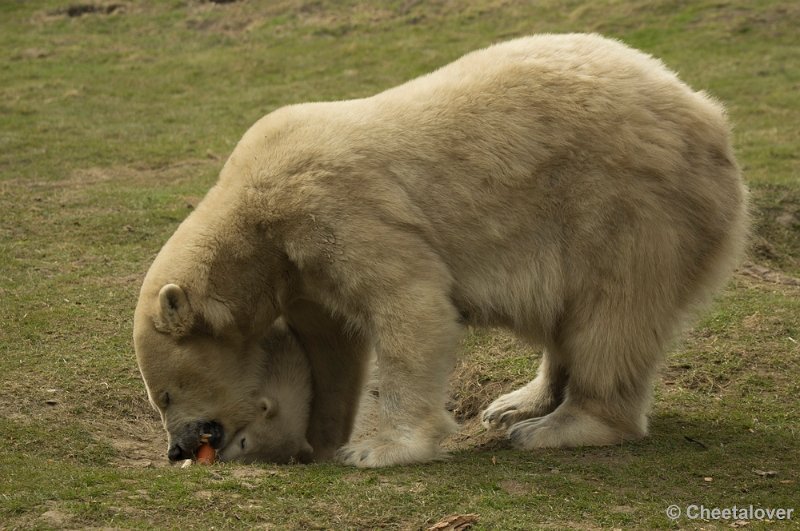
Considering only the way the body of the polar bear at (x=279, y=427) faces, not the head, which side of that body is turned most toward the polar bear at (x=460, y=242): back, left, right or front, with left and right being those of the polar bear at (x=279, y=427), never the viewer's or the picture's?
back

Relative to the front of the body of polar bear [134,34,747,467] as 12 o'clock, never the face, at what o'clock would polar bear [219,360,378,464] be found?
polar bear [219,360,378,464] is roughly at 12 o'clock from polar bear [134,34,747,467].

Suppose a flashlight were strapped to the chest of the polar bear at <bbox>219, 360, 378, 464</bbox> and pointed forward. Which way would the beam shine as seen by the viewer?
to the viewer's left

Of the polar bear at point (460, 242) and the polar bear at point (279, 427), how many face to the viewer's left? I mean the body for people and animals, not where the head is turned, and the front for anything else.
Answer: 2

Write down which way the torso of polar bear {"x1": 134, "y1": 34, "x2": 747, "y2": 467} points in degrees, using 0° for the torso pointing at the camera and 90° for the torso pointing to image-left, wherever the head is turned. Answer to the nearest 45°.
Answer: approximately 90°
